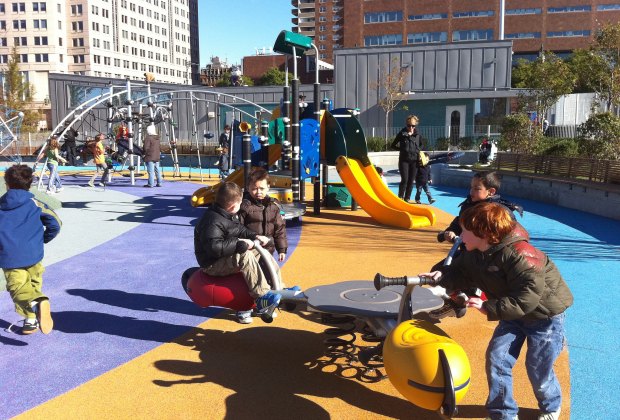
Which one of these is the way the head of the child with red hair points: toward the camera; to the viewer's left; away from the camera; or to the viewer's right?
to the viewer's left

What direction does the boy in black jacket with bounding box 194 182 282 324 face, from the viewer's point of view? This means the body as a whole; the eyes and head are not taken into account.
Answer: to the viewer's right

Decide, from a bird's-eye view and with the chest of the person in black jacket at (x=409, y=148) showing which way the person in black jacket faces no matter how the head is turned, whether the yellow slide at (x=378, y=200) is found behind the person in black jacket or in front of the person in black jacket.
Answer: in front

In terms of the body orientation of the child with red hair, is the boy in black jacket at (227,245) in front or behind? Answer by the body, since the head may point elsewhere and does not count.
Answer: in front

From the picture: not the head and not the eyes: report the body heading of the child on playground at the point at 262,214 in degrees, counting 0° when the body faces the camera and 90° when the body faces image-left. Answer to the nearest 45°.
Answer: approximately 0°

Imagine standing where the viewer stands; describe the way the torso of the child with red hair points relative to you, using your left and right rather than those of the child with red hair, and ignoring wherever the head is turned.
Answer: facing to the left of the viewer

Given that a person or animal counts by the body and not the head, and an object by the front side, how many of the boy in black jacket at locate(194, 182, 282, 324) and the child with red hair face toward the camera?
0

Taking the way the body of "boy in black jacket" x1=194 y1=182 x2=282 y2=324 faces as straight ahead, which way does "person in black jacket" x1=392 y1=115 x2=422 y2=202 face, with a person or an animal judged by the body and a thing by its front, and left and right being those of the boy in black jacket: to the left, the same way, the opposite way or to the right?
to the right

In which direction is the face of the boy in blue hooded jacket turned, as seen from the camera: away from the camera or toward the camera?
away from the camera

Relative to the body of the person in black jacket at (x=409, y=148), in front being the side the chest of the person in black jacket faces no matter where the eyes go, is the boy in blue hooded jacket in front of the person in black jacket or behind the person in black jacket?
in front

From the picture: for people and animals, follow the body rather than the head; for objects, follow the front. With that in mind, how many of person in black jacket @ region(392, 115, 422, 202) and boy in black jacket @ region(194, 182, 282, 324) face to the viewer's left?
0

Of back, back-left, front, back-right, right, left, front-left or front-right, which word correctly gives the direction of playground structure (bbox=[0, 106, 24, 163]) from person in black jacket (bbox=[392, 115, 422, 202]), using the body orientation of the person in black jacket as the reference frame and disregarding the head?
back-right

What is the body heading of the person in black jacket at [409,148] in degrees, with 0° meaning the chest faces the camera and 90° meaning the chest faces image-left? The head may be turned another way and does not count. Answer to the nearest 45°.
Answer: approximately 0°

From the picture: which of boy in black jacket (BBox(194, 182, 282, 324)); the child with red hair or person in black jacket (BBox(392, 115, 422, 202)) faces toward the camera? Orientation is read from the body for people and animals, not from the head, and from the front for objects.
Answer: the person in black jacket
